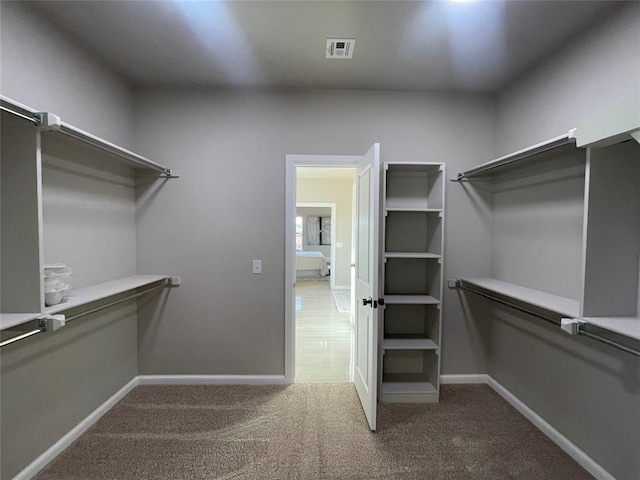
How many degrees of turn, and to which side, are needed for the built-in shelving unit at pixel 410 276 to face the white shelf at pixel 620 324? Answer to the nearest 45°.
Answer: approximately 45° to its left

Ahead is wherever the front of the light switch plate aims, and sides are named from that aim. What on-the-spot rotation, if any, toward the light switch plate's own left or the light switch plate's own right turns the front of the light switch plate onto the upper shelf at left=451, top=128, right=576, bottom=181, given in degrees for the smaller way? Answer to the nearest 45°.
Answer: approximately 45° to the light switch plate's own left

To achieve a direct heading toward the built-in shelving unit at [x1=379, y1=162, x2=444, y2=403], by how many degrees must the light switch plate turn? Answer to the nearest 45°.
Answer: approximately 90° to its left

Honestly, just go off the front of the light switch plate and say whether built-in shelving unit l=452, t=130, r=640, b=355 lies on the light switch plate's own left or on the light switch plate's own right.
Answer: on the light switch plate's own left

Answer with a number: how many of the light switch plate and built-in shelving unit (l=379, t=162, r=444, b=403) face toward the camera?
2

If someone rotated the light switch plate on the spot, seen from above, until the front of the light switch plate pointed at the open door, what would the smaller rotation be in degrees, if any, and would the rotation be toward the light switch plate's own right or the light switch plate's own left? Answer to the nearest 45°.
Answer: approximately 45° to the light switch plate's own left

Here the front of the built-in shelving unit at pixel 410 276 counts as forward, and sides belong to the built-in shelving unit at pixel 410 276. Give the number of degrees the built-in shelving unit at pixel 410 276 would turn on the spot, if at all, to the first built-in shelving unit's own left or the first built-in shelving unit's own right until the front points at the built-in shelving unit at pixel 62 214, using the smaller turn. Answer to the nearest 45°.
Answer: approximately 45° to the first built-in shelving unit's own right

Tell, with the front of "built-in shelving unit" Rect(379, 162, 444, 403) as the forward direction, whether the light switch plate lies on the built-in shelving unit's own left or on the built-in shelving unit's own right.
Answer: on the built-in shelving unit's own right

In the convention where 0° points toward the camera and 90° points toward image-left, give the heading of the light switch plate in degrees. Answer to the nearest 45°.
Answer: approximately 0°

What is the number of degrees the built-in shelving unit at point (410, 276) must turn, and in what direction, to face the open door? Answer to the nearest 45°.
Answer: approximately 45° to its right
